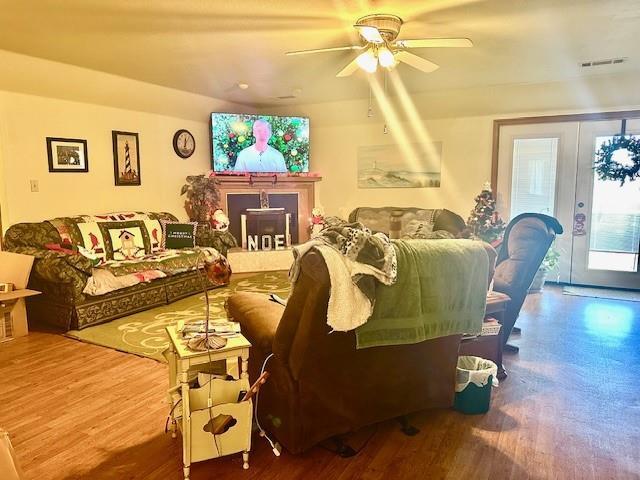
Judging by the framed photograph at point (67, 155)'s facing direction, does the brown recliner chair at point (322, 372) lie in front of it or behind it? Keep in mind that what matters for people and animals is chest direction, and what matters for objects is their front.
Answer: in front

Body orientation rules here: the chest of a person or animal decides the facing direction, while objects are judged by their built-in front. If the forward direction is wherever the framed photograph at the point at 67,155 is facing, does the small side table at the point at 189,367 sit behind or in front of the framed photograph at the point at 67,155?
in front

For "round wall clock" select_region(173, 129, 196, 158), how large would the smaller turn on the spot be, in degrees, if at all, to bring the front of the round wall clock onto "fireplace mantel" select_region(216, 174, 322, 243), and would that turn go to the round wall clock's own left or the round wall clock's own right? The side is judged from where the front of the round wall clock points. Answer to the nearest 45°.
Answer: approximately 45° to the round wall clock's own left

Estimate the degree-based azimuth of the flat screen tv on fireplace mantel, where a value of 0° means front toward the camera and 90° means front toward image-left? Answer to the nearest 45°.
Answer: approximately 0°

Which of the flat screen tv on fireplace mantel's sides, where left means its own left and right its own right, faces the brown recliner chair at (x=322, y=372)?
front

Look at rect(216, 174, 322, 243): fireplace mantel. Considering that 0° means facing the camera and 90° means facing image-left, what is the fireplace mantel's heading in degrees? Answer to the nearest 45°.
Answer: approximately 0°

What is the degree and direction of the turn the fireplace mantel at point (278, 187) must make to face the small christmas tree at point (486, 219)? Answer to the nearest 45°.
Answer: approximately 45° to its left

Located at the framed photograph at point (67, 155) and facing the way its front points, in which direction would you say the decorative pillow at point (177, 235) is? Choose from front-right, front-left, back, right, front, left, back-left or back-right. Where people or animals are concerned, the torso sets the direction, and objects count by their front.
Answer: front-left

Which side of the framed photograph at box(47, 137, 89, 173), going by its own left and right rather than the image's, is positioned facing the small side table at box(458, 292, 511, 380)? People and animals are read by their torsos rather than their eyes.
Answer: front

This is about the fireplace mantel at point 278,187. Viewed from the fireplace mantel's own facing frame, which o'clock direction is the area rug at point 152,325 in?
The area rug is roughly at 1 o'clock from the fireplace mantel.

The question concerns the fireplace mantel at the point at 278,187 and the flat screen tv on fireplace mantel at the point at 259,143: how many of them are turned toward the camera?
2

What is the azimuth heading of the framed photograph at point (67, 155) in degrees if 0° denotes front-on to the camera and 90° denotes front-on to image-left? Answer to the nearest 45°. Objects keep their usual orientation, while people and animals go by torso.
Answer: approximately 315°

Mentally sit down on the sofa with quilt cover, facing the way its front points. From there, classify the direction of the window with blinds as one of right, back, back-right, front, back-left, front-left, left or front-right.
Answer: front-left

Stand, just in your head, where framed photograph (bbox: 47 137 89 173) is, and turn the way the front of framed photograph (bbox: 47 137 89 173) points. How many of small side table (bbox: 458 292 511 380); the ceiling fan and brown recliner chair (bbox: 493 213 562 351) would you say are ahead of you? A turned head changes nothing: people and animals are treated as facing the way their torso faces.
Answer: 3
